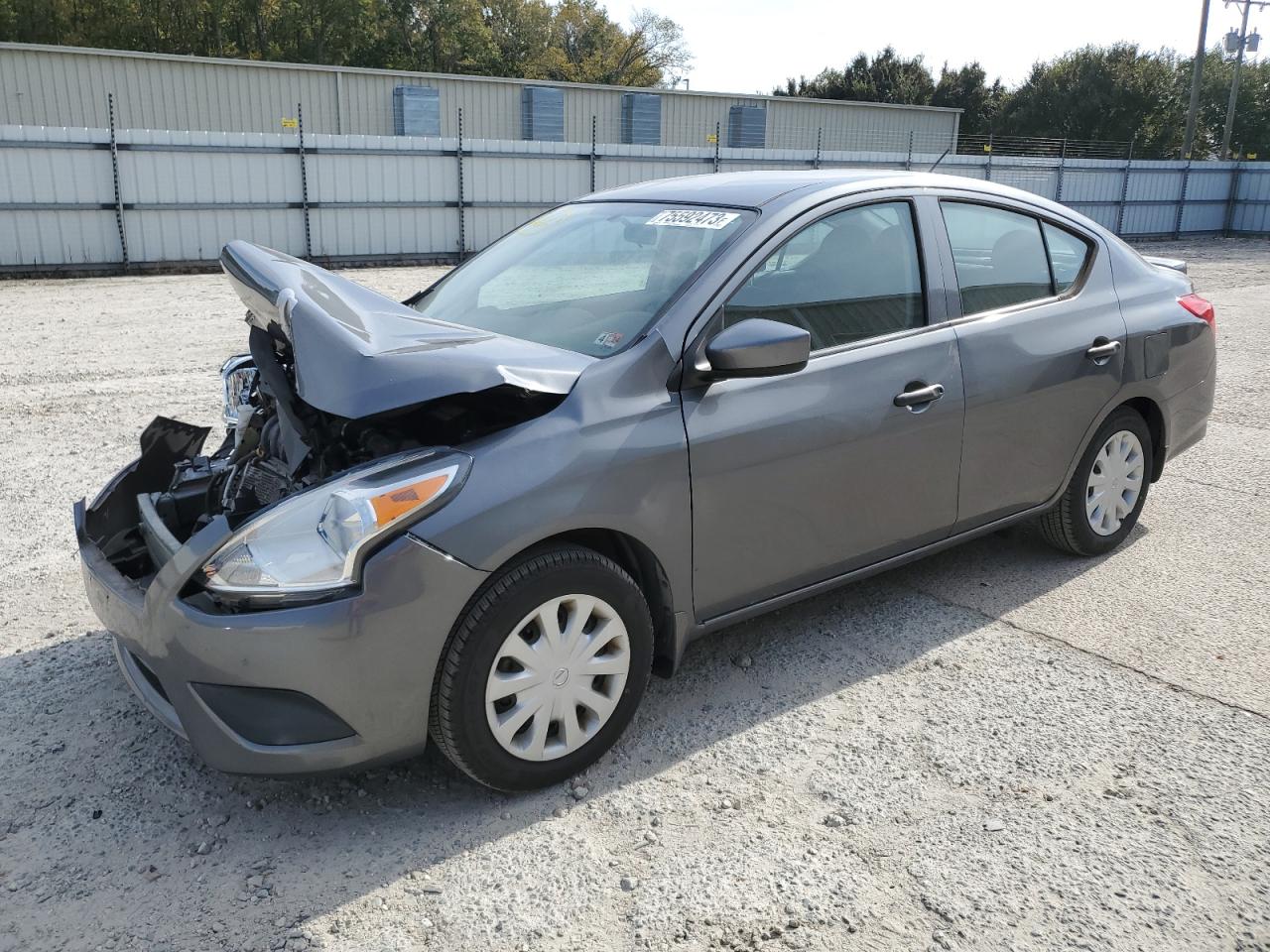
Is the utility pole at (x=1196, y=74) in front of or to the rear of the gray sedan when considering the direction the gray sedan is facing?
to the rear

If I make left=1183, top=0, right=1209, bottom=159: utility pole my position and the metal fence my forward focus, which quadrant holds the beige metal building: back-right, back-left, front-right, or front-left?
front-right

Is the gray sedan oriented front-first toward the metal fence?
no

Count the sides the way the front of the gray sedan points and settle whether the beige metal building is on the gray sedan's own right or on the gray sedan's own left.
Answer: on the gray sedan's own right

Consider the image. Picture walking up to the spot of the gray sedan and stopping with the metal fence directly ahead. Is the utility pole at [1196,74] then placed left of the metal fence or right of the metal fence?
right
